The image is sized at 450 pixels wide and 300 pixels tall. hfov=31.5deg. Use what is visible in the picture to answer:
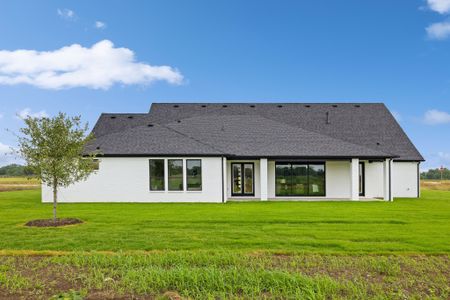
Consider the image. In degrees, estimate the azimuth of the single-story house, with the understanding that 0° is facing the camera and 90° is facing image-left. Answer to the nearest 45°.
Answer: approximately 180°

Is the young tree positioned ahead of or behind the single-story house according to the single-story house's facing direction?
behind

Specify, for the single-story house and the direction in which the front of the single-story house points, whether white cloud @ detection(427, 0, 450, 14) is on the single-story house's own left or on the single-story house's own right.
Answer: on the single-story house's own right

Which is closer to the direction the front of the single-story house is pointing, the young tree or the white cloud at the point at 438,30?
the white cloud
